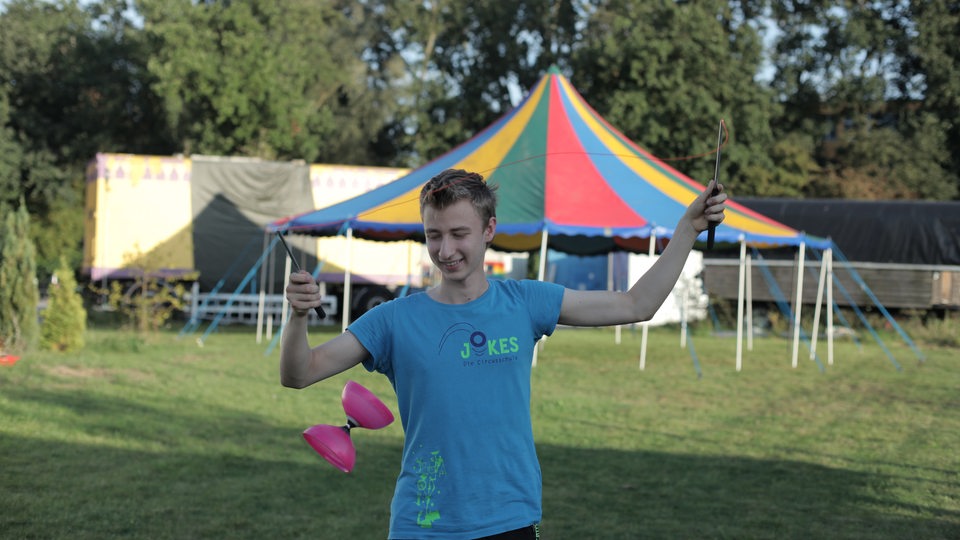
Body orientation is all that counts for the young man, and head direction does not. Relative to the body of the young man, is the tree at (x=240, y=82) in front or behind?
behind

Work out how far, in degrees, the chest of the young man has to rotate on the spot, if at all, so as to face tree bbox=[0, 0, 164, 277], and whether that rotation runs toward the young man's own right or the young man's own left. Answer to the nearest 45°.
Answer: approximately 135° to the young man's own right

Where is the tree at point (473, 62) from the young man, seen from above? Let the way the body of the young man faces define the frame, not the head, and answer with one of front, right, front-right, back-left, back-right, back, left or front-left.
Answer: back

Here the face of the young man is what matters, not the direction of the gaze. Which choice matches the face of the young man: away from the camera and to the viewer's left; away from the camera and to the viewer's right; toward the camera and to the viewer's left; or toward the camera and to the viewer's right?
toward the camera and to the viewer's left

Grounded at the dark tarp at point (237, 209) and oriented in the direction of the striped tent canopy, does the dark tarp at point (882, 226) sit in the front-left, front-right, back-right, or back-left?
front-left

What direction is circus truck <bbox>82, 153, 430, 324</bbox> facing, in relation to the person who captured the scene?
facing to the left of the viewer

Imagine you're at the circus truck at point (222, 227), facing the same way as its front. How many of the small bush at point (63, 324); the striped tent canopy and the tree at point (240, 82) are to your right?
1

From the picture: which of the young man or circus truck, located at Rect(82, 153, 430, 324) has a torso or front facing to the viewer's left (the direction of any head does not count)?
the circus truck

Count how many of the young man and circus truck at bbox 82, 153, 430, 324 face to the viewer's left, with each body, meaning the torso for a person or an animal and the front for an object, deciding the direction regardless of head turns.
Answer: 1

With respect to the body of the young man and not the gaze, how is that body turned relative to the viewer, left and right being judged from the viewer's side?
facing the viewer

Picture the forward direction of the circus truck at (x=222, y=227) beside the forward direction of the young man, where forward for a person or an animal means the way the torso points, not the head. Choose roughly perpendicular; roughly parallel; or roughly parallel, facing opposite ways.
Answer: roughly perpendicular

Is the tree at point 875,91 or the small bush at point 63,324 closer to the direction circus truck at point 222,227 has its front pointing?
the small bush
